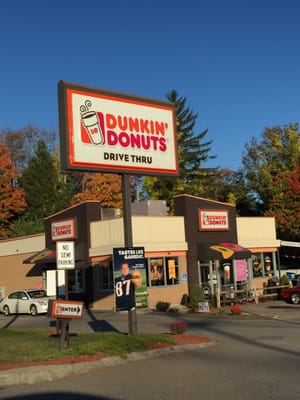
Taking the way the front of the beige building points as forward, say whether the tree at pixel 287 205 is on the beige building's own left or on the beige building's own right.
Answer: on the beige building's own left

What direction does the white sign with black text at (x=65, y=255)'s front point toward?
toward the camera

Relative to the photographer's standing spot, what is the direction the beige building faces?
facing the viewer and to the right of the viewer

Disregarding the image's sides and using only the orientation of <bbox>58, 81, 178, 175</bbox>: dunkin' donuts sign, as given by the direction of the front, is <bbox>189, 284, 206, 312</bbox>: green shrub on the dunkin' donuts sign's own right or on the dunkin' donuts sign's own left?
on the dunkin' donuts sign's own left

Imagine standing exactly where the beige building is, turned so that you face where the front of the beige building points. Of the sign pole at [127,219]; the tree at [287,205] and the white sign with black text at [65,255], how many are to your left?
1

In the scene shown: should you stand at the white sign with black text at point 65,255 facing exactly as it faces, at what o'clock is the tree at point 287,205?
The tree is roughly at 7 o'clock from the white sign with black text.
